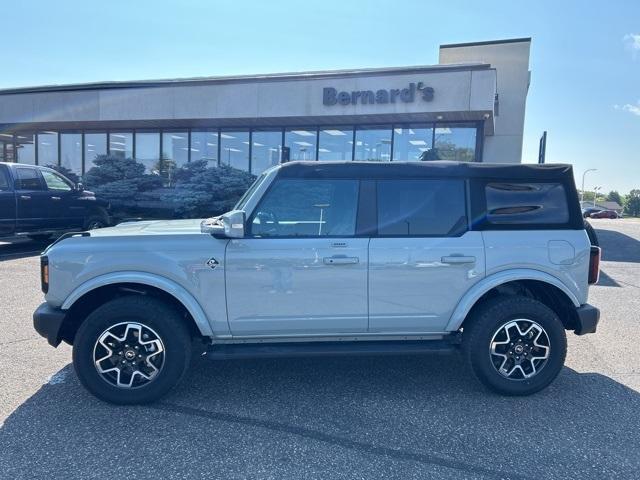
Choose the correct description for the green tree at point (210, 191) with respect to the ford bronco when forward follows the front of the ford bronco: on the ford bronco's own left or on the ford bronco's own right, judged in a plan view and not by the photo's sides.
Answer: on the ford bronco's own right

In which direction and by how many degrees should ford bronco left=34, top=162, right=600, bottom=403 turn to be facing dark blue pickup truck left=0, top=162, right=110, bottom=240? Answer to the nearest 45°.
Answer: approximately 45° to its right

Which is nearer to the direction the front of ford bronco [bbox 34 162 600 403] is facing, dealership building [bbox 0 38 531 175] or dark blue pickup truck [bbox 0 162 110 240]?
the dark blue pickup truck

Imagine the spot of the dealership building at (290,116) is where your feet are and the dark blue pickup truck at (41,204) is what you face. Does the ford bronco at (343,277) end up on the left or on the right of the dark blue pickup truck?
left

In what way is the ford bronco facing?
to the viewer's left

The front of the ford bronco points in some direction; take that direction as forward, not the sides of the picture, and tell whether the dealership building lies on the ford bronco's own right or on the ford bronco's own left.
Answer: on the ford bronco's own right
